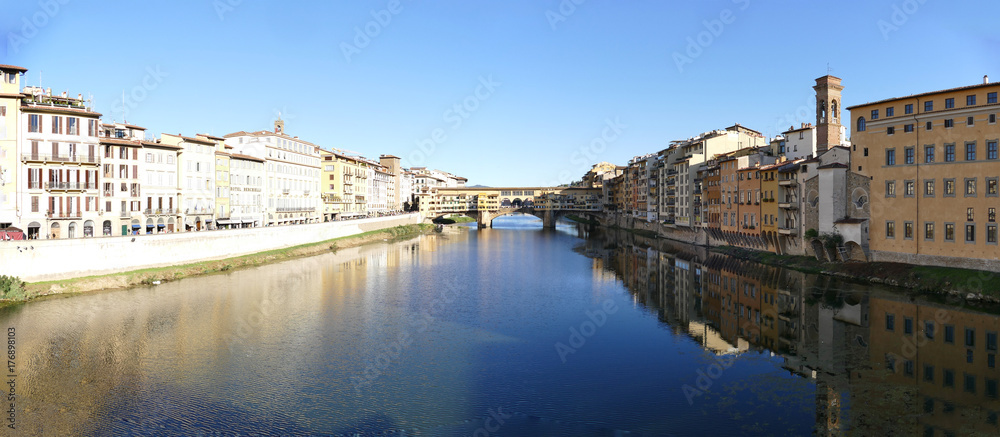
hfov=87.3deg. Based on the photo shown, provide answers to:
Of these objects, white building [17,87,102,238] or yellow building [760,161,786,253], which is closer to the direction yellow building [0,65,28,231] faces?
the yellow building

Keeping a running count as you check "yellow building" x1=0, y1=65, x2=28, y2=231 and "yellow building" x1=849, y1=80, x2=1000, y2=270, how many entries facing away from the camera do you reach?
0

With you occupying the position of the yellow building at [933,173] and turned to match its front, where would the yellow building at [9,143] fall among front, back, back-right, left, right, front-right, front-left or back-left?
front

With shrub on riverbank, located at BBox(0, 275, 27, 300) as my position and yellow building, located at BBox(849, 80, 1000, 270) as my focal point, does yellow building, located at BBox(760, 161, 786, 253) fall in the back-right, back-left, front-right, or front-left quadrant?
front-left

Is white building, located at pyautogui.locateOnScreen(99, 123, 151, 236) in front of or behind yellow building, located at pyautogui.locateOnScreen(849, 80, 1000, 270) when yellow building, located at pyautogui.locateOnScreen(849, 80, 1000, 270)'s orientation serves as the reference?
in front

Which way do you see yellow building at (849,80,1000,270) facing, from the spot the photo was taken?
facing the viewer and to the left of the viewer

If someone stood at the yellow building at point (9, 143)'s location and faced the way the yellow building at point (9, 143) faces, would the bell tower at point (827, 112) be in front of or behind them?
in front

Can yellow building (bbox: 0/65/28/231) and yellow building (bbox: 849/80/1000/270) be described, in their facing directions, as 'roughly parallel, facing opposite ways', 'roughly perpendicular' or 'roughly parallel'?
roughly parallel, facing opposite ways

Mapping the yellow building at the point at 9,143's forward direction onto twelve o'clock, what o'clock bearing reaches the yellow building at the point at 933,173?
the yellow building at the point at 933,173 is roughly at 12 o'clock from the yellow building at the point at 9,143.

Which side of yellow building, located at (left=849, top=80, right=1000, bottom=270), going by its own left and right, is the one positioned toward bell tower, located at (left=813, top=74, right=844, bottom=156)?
right

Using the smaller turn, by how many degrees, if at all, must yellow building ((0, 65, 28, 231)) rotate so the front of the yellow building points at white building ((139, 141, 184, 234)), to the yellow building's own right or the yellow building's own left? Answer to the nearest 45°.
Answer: approximately 90° to the yellow building's own left
